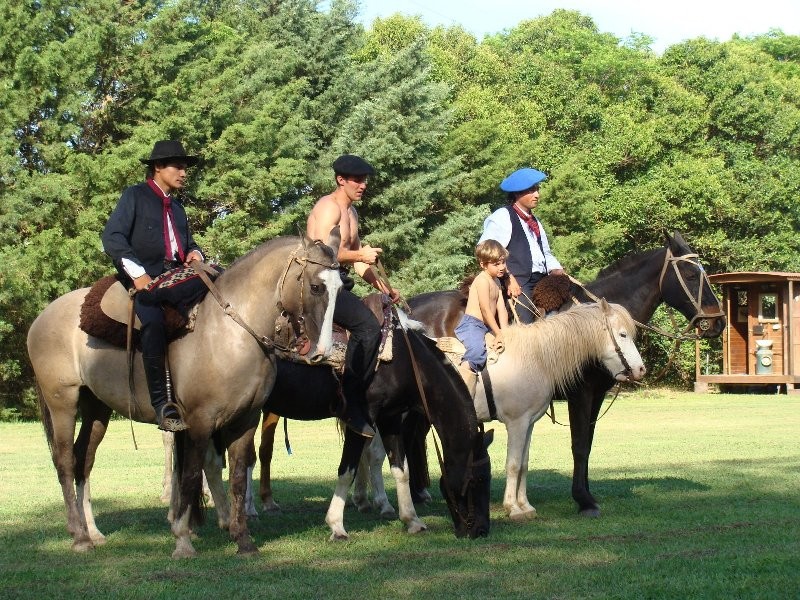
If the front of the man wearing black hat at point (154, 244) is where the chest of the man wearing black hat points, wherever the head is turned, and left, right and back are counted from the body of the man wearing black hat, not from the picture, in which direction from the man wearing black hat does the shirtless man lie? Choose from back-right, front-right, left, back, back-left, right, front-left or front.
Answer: front-left

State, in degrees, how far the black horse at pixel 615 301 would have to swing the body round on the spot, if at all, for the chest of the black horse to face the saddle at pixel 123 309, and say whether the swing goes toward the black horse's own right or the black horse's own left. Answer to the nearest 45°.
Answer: approximately 135° to the black horse's own right

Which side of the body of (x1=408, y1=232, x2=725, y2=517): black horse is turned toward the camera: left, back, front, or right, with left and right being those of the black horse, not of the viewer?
right

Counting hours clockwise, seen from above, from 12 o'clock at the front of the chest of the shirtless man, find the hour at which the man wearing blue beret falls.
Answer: The man wearing blue beret is roughly at 9 o'clock from the shirtless man.

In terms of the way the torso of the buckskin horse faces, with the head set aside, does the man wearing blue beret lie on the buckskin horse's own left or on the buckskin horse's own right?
on the buckskin horse's own left

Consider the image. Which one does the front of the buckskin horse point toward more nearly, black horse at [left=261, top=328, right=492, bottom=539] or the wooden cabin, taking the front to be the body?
the black horse

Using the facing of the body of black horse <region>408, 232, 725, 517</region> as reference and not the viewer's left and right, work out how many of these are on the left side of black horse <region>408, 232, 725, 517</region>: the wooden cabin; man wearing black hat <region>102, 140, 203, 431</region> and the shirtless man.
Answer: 1
